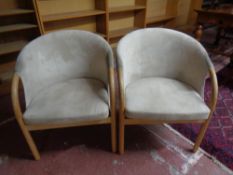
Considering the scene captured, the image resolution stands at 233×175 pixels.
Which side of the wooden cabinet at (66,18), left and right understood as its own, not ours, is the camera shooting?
front
